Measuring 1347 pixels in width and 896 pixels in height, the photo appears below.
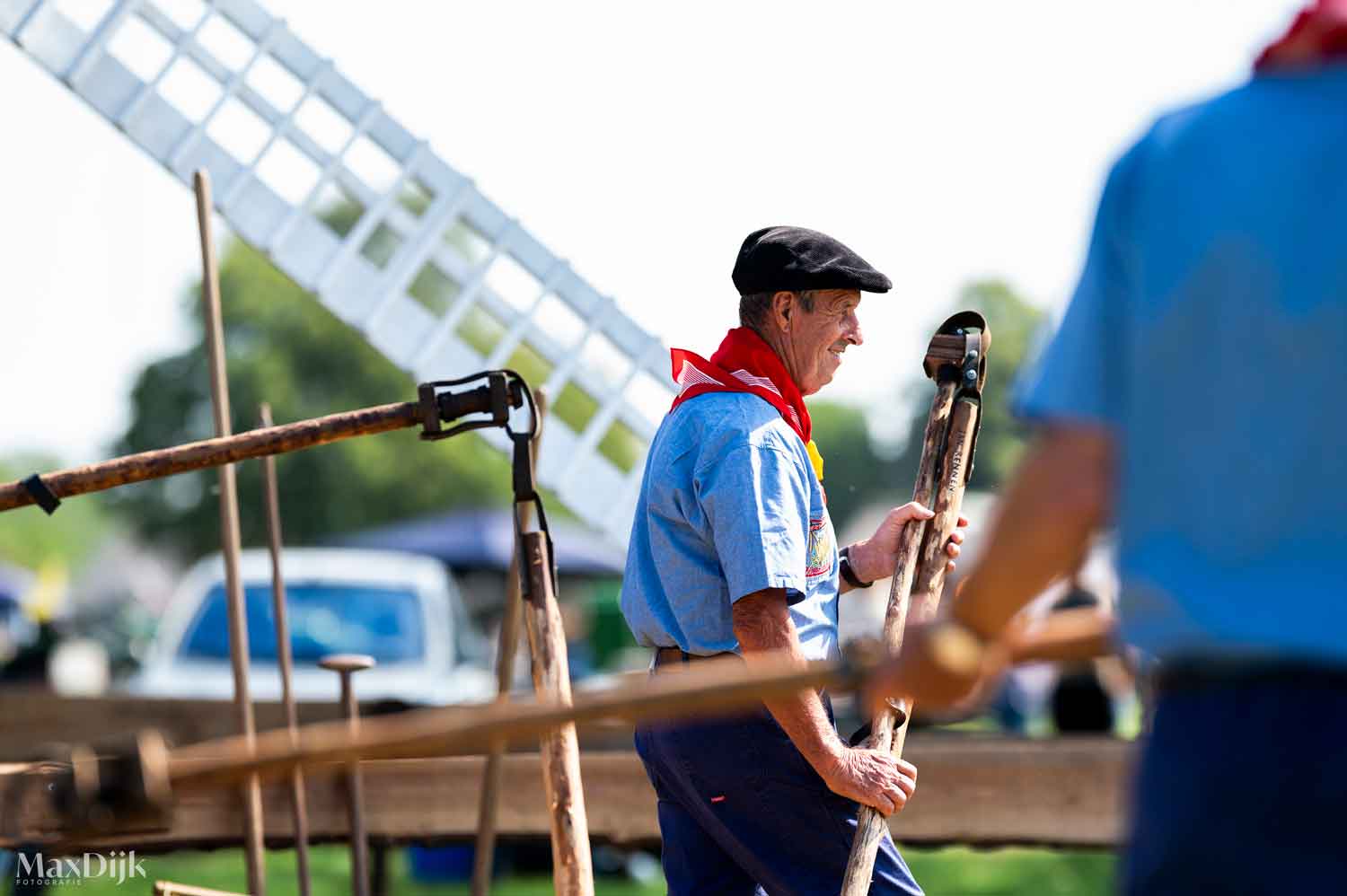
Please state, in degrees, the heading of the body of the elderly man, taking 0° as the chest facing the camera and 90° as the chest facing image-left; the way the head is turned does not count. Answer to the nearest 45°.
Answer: approximately 270°

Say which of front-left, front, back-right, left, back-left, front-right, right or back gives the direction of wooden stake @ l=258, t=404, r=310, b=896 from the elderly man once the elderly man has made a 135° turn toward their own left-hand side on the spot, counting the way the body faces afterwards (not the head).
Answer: front

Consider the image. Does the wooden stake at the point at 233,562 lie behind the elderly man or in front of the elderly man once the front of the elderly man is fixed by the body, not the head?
behind

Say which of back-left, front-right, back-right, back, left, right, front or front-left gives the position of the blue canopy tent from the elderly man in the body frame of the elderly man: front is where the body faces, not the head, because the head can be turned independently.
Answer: left

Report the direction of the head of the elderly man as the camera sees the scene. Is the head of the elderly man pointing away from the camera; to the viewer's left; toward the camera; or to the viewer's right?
to the viewer's right

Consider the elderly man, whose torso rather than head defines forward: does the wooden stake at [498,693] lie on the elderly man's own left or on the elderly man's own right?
on the elderly man's own left
